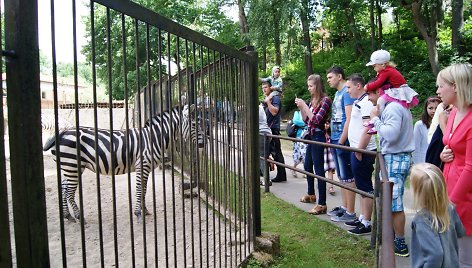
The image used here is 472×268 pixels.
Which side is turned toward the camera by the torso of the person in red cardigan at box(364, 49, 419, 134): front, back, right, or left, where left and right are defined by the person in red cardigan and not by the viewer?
left

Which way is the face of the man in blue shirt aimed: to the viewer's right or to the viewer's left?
to the viewer's left

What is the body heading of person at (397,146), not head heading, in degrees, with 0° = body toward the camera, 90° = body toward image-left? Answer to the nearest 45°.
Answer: approximately 90°

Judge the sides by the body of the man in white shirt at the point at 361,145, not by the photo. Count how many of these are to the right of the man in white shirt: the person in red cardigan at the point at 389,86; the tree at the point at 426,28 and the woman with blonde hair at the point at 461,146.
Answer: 1

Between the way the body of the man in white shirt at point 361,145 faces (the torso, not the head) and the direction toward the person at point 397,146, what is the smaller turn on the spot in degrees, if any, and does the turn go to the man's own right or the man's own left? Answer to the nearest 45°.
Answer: approximately 135° to the man's own left

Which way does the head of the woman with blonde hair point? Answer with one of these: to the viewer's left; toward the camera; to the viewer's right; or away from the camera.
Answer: to the viewer's left

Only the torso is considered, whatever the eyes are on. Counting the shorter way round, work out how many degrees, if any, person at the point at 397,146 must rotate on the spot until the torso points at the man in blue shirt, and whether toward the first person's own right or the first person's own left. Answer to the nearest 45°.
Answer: approximately 45° to the first person's own right

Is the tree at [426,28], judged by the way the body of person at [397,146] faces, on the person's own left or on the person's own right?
on the person's own right

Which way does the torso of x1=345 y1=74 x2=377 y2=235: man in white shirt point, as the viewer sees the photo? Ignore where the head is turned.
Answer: to the viewer's left
